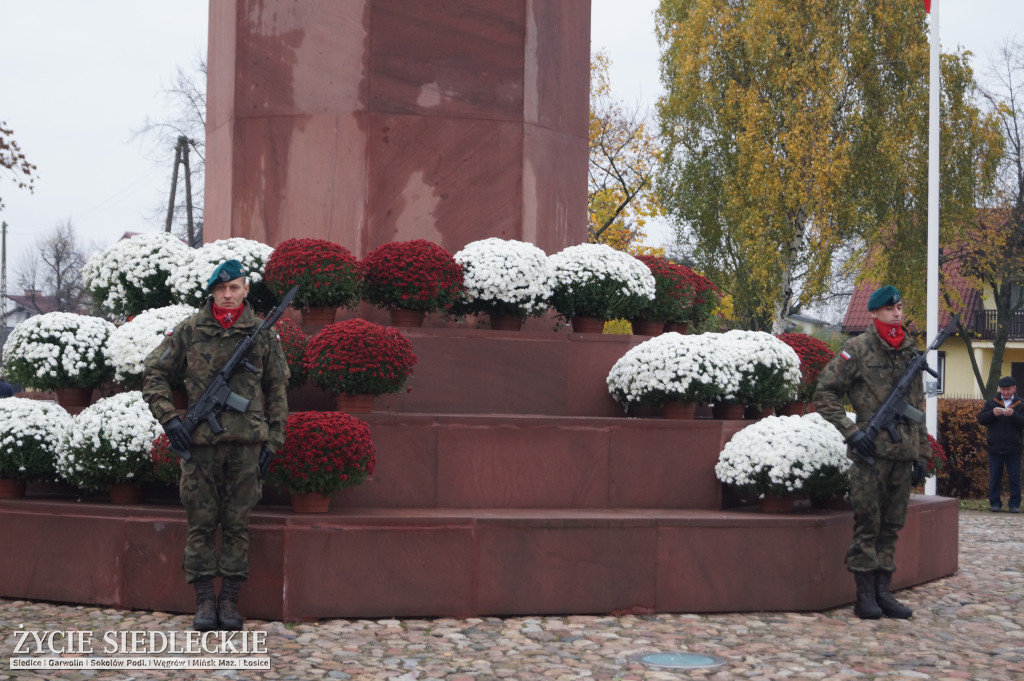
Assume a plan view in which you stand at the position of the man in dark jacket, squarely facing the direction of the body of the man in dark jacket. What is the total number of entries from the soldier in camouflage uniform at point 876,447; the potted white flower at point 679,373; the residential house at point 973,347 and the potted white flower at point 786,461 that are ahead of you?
3

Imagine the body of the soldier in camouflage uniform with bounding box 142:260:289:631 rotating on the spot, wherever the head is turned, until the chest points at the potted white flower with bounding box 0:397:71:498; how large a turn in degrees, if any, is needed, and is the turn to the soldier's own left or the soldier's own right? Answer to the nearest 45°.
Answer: approximately 135° to the soldier's own right

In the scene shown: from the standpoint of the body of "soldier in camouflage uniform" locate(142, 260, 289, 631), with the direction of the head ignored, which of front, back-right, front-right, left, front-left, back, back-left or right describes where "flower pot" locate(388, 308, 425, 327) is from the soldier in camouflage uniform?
back-left

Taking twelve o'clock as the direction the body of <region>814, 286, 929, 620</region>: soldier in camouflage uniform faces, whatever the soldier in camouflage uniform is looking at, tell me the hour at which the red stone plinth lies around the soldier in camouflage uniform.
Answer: The red stone plinth is roughly at 5 o'clock from the soldier in camouflage uniform.

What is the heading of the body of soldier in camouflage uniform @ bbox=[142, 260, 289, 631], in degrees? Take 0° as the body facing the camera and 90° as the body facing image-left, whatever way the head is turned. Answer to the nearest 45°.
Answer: approximately 0°

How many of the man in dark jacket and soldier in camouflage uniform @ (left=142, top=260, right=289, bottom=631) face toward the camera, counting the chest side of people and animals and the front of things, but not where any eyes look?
2

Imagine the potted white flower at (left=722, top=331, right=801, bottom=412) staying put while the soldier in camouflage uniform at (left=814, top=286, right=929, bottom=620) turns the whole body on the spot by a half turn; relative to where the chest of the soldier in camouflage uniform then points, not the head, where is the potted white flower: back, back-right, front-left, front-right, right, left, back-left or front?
front

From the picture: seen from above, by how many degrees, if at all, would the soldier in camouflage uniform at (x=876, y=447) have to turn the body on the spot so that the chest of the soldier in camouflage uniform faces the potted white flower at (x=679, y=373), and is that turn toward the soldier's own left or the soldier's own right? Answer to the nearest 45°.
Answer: approximately 135° to the soldier's own right

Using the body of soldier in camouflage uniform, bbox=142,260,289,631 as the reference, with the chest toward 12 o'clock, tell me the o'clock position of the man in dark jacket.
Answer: The man in dark jacket is roughly at 8 o'clock from the soldier in camouflage uniform.

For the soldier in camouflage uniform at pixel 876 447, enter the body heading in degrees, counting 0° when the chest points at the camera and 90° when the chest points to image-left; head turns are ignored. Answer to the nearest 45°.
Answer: approximately 315°

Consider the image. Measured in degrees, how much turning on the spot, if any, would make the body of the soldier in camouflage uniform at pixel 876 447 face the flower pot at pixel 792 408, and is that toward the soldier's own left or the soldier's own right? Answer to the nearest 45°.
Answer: approximately 135° to the soldier's own left
